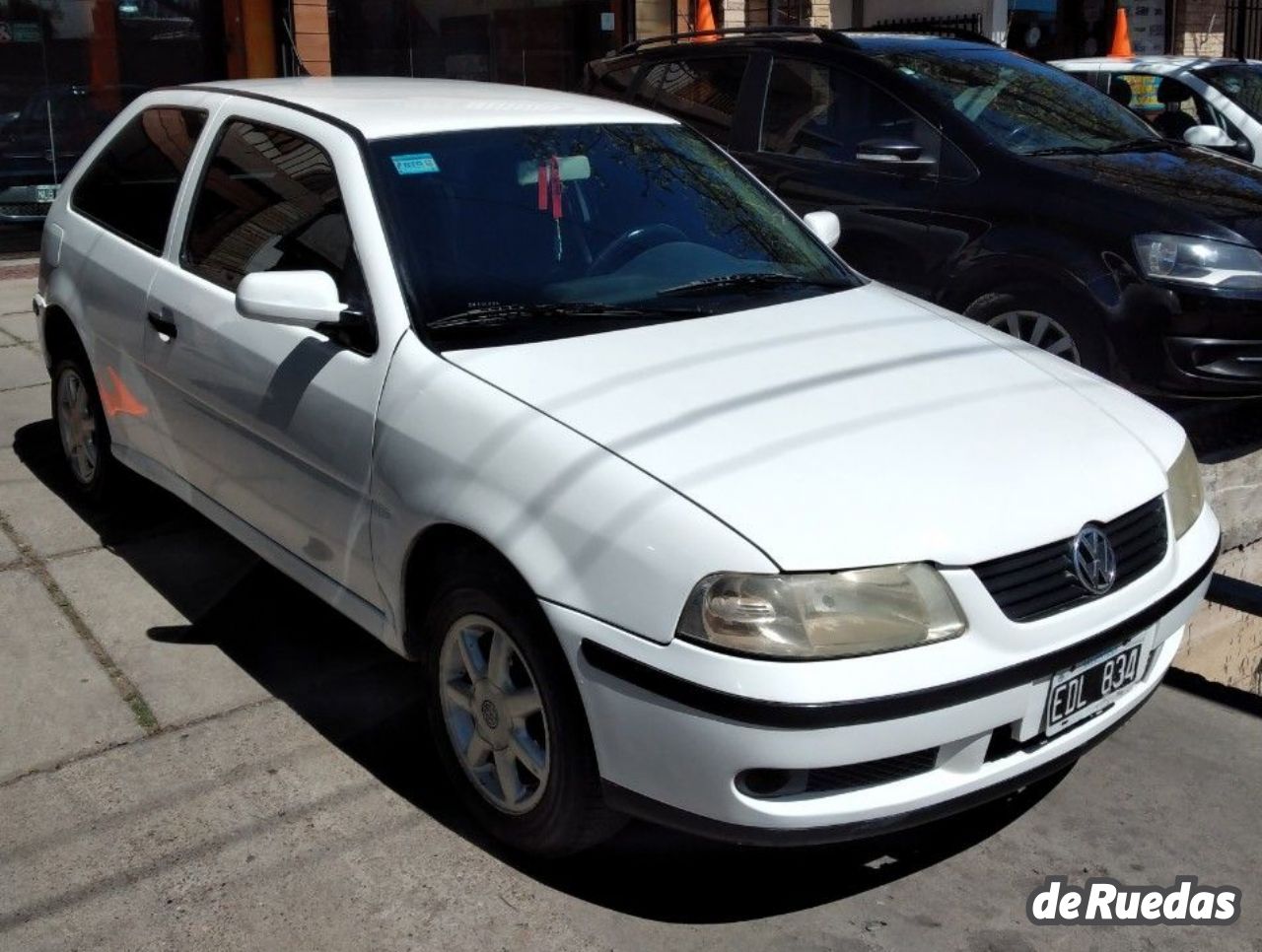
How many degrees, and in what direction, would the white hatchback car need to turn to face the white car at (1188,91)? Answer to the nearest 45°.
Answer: approximately 90° to its left

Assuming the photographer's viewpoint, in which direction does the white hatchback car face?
facing the viewer and to the right of the viewer

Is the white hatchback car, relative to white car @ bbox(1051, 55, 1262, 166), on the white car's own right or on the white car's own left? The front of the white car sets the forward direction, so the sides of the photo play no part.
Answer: on the white car's own right

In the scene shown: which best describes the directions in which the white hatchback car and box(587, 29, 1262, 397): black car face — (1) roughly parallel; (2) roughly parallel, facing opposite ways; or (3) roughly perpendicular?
roughly parallel

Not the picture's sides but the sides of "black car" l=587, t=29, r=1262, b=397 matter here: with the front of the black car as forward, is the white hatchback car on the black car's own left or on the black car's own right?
on the black car's own right

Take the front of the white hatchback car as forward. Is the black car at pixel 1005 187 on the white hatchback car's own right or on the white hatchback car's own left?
on the white hatchback car's own left

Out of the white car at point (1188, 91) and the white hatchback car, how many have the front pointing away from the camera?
0

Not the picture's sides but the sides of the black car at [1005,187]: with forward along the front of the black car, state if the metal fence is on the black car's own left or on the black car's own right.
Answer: on the black car's own left

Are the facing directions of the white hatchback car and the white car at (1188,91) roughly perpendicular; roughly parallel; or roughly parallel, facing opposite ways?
roughly parallel

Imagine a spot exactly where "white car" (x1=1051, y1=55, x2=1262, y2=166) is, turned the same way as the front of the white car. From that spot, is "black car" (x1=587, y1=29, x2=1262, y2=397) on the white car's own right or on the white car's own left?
on the white car's own right

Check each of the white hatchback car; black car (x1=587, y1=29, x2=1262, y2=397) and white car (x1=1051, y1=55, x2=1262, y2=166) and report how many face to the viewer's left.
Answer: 0

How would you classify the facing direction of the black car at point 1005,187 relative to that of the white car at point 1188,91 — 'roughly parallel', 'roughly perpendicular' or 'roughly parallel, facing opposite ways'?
roughly parallel
